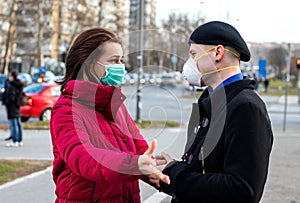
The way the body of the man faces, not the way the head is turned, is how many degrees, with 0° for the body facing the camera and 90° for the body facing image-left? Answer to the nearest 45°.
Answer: approximately 90°

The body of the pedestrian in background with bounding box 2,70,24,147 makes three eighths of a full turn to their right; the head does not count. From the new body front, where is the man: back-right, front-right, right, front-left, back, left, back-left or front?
back-right

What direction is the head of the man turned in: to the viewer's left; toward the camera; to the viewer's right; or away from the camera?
to the viewer's left

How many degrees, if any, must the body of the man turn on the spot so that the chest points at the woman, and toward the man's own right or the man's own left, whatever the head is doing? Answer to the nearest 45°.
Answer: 0° — they already face them

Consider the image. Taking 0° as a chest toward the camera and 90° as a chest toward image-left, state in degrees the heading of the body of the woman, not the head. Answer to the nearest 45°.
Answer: approximately 315°

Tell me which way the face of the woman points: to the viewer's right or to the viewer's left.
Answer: to the viewer's right

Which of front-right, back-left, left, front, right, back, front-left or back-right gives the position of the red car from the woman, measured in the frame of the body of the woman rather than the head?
back-left
